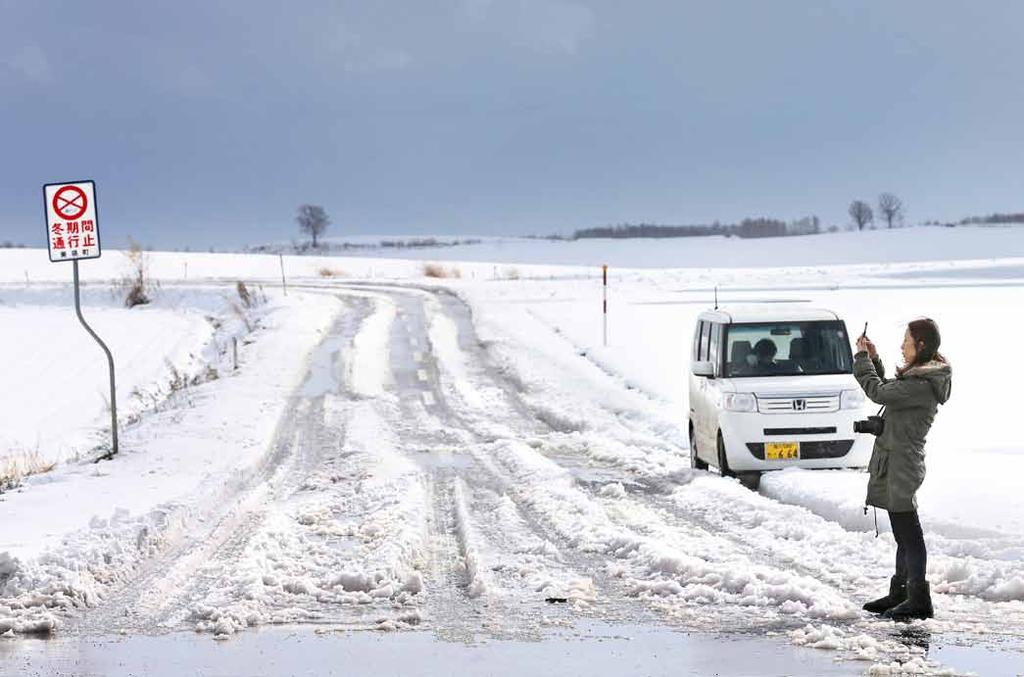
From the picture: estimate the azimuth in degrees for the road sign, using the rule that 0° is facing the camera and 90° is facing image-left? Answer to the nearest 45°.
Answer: approximately 0°

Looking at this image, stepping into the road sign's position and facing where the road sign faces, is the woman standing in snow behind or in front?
in front

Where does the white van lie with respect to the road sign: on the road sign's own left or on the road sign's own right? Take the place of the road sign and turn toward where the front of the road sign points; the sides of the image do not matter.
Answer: on the road sign's own left

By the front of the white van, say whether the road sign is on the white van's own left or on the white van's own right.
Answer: on the white van's own right

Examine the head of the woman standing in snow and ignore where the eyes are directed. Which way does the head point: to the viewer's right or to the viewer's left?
to the viewer's left

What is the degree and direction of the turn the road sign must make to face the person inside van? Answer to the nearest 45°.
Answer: approximately 45° to its left

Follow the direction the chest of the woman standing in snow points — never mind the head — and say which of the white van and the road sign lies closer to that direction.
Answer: the road sign

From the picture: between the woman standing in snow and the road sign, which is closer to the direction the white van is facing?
the woman standing in snow

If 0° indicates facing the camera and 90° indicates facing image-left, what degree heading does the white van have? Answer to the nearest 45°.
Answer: approximately 0°

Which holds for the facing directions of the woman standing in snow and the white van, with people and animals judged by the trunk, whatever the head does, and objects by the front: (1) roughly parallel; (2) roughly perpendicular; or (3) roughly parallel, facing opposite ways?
roughly perpendicular

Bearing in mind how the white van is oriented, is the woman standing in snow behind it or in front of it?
in front

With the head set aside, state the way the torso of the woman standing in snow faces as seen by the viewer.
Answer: to the viewer's left

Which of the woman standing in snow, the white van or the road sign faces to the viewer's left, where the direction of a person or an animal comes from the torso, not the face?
the woman standing in snow
